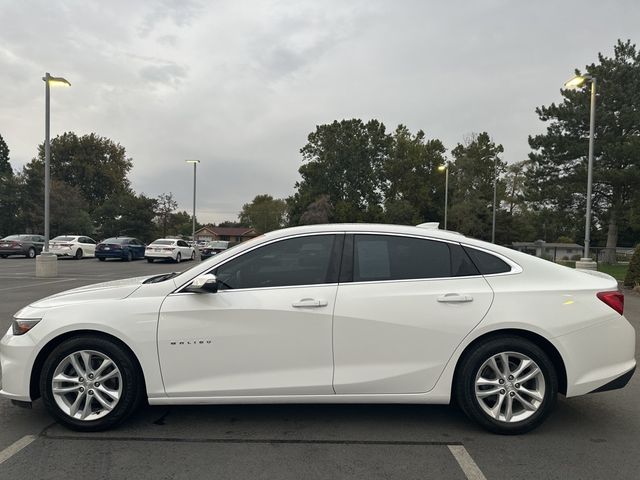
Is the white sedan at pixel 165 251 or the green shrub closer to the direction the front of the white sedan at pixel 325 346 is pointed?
the white sedan

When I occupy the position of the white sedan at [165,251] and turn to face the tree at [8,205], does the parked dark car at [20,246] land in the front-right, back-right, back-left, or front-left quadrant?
front-left

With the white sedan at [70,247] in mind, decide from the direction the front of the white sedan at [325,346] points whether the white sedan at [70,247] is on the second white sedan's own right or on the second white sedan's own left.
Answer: on the second white sedan's own right

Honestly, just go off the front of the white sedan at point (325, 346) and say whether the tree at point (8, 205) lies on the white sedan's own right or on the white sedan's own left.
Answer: on the white sedan's own right

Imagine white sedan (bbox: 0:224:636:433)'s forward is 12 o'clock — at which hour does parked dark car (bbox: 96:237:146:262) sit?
The parked dark car is roughly at 2 o'clock from the white sedan.

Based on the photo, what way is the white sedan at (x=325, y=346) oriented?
to the viewer's left

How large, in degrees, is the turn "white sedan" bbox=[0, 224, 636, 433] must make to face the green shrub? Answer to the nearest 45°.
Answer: approximately 135° to its right

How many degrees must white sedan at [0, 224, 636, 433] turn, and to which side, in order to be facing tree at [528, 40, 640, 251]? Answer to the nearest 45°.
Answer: approximately 135° to its right

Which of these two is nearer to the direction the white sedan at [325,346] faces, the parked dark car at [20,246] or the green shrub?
the parked dark car

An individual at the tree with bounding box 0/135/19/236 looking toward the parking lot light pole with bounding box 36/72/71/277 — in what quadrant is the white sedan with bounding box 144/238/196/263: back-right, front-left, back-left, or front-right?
front-left

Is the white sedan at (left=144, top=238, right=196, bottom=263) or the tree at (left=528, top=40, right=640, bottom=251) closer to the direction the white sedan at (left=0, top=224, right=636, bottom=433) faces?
the white sedan

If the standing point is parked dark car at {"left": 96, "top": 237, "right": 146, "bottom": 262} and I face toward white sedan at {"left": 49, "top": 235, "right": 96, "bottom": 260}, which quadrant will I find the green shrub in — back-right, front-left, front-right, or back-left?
back-left

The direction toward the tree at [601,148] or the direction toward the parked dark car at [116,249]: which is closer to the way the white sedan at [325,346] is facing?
the parked dark car

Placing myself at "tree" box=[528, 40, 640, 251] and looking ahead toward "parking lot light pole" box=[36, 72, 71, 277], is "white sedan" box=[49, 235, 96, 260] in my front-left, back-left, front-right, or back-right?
front-right

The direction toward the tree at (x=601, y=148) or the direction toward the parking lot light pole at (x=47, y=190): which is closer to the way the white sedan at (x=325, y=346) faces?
the parking lot light pole

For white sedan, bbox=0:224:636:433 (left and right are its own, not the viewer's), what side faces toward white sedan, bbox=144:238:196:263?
right
